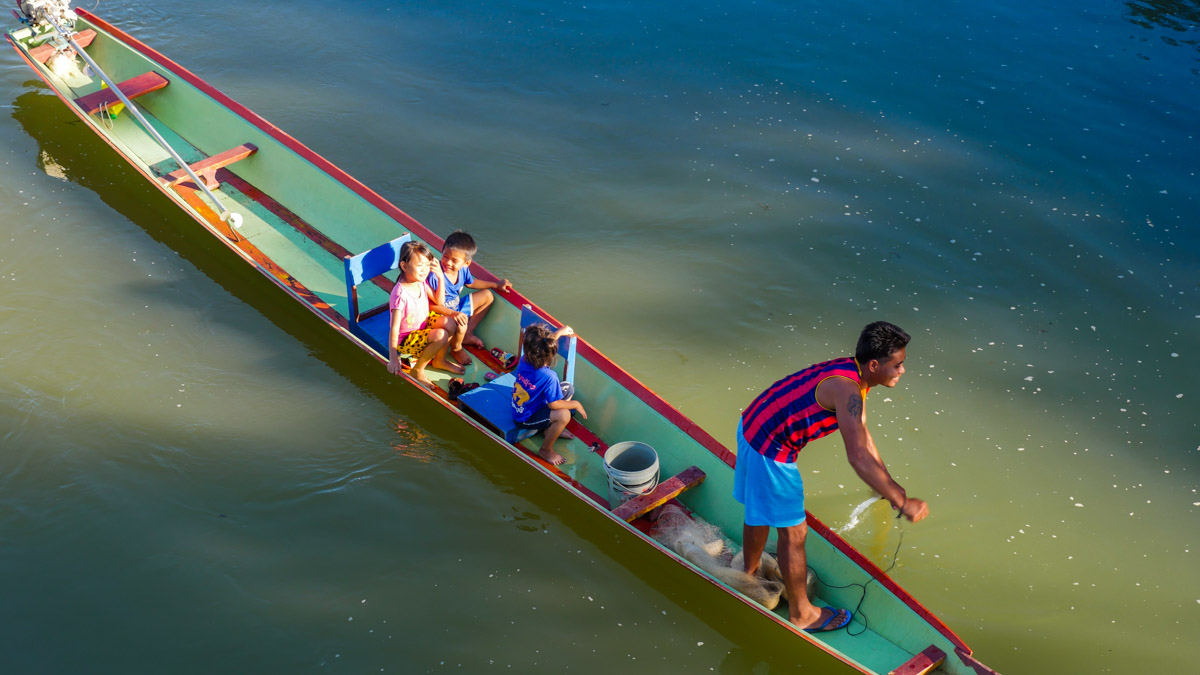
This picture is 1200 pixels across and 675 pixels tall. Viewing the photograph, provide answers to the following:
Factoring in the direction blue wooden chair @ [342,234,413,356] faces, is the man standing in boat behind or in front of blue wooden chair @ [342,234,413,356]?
in front

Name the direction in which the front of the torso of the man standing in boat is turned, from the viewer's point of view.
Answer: to the viewer's right

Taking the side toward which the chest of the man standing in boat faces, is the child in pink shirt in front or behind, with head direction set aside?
behind

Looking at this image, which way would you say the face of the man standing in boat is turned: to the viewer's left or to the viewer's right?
to the viewer's right

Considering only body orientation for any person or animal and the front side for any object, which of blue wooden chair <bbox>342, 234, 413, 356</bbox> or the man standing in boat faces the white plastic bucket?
the blue wooden chair

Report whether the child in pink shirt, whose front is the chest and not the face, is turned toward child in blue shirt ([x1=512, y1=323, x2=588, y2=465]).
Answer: yes

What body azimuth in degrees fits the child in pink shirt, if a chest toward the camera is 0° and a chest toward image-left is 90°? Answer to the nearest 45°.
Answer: approximately 315°

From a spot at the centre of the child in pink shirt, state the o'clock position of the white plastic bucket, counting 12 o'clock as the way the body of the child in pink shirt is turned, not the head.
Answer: The white plastic bucket is roughly at 12 o'clock from the child in pink shirt.
